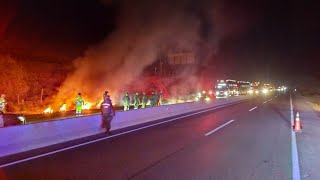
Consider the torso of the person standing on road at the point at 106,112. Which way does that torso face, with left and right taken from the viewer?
facing away from the viewer
